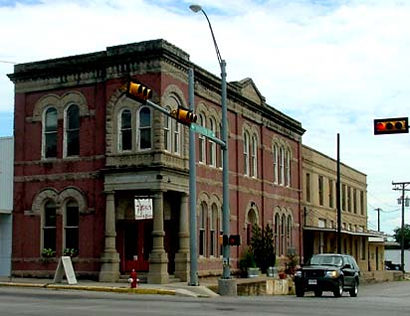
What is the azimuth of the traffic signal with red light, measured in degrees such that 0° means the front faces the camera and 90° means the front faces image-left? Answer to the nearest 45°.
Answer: approximately 0°

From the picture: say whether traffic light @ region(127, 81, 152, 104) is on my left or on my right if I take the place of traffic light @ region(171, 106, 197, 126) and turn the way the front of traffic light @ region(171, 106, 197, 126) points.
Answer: on my right

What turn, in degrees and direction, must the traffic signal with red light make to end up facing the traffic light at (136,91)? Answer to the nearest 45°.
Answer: approximately 45° to its right

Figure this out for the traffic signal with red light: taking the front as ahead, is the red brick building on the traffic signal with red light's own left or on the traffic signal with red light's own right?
on the traffic signal with red light's own right

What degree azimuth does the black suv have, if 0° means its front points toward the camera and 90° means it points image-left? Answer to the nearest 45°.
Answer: approximately 45°
